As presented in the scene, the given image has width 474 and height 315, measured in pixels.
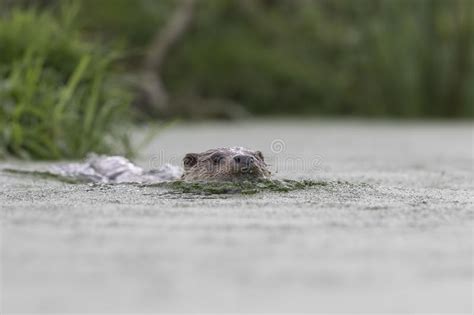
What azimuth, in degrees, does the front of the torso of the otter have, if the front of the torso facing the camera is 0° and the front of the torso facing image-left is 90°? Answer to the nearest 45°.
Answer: approximately 315°

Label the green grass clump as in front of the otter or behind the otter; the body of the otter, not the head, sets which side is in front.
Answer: behind
